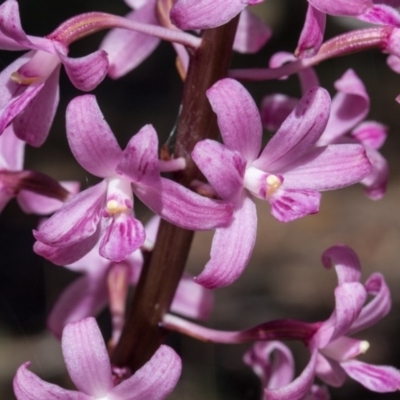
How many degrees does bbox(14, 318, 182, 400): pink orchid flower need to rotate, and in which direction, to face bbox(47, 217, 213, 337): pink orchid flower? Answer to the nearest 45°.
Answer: approximately 180°

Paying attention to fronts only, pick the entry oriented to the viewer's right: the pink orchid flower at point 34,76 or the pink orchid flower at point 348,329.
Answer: the pink orchid flower at point 348,329

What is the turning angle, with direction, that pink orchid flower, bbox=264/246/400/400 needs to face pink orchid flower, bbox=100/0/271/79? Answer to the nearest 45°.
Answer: approximately 135° to its left

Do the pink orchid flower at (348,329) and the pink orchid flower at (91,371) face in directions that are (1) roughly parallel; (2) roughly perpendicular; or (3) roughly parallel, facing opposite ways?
roughly perpendicular

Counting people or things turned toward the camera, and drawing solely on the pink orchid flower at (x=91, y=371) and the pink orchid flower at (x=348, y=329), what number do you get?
1

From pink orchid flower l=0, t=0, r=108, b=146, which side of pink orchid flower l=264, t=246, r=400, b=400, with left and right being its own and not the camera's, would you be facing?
back

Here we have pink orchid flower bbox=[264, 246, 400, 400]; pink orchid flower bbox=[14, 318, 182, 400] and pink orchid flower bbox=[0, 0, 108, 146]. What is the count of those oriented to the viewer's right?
1

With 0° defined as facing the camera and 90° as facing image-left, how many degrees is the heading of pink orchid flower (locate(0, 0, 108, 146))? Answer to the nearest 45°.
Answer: approximately 45°

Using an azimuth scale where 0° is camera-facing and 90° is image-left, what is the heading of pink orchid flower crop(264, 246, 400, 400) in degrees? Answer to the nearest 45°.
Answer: approximately 270°

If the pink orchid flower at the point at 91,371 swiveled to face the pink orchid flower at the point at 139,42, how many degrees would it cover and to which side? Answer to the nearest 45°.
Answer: approximately 180°
